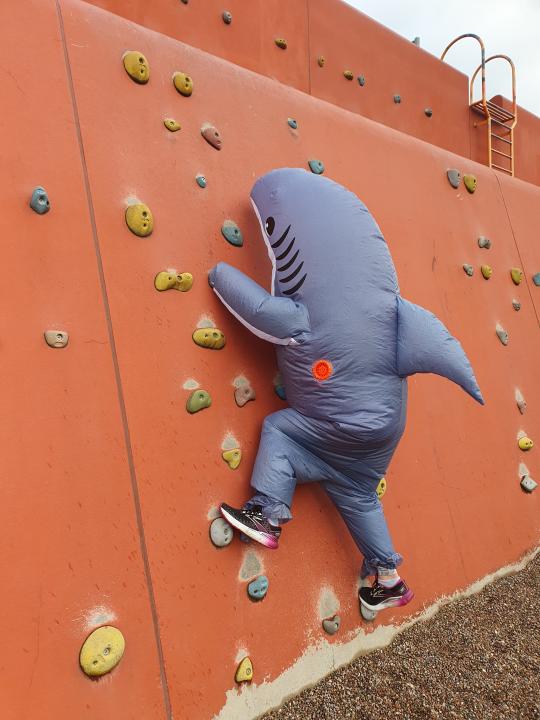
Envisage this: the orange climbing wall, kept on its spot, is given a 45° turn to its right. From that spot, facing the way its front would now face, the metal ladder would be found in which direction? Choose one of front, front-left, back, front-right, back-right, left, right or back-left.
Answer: back-left

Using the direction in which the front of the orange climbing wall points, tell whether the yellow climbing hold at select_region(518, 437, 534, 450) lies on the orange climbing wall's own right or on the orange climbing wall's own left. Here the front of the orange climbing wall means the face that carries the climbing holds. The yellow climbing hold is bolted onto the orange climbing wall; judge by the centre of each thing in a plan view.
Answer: on the orange climbing wall's own left

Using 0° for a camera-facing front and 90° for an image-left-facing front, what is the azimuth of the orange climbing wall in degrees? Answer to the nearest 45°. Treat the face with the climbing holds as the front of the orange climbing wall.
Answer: approximately 315°
